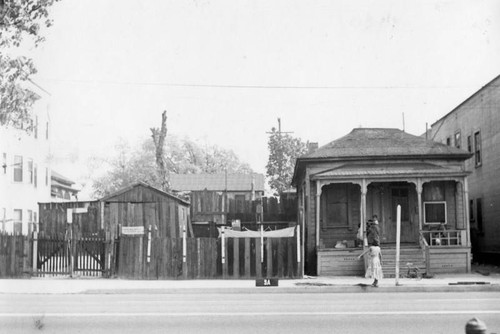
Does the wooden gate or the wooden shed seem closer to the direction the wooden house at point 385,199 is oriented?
the wooden gate

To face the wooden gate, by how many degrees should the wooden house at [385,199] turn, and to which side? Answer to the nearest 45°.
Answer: approximately 45° to its right

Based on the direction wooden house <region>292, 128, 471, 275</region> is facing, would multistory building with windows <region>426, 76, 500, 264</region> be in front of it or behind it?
behind

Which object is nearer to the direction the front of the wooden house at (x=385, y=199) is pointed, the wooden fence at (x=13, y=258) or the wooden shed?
the wooden fence

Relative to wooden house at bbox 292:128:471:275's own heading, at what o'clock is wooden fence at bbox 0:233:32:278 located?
The wooden fence is roughly at 2 o'clock from the wooden house.

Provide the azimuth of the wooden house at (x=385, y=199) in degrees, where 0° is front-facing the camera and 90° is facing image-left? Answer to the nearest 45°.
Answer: approximately 0°

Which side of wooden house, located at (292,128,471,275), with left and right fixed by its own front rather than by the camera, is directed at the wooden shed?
right
